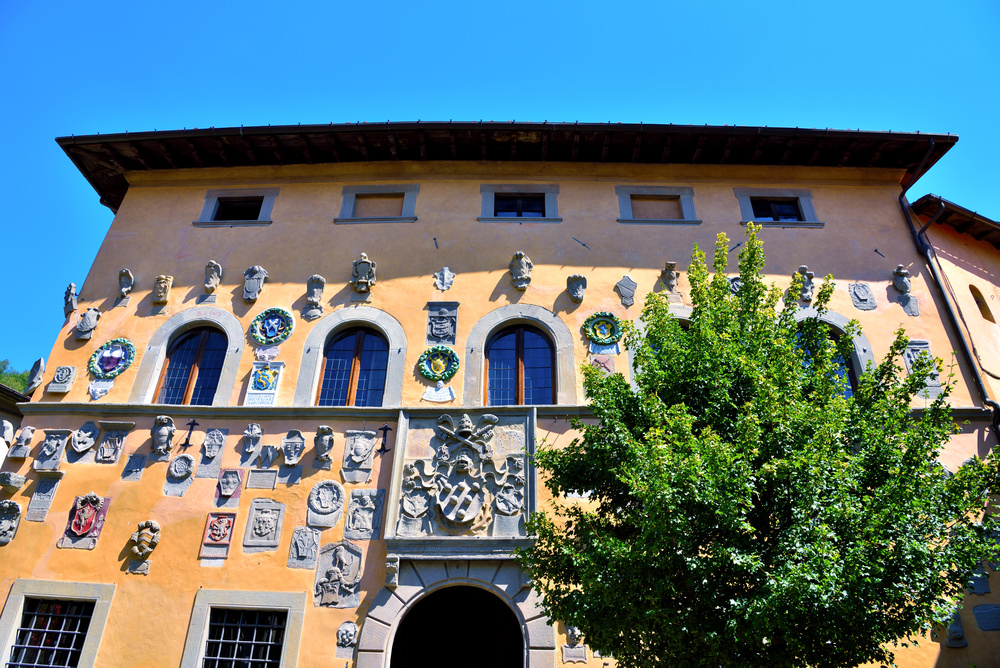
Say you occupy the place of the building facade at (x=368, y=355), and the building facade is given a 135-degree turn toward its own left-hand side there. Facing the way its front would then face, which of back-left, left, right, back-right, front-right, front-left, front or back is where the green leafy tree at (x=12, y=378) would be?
left

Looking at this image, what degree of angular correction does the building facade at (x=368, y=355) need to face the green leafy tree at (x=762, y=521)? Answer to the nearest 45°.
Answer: approximately 45° to its left

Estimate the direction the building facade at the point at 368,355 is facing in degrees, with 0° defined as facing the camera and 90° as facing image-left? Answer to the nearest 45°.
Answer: approximately 0°
